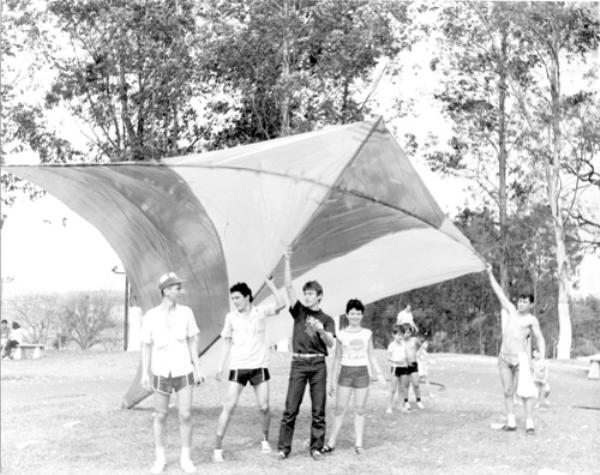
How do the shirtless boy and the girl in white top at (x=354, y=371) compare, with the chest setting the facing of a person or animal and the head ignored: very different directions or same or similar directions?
same or similar directions

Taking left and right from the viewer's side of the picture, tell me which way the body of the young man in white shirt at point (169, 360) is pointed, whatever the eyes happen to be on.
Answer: facing the viewer

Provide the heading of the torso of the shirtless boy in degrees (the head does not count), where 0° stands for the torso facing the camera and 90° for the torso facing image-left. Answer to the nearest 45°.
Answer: approximately 0°

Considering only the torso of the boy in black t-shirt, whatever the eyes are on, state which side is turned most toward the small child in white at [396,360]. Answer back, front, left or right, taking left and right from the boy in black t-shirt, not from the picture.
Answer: back

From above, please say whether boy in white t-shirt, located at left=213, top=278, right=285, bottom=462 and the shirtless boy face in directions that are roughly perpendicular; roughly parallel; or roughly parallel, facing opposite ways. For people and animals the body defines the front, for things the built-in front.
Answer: roughly parallel

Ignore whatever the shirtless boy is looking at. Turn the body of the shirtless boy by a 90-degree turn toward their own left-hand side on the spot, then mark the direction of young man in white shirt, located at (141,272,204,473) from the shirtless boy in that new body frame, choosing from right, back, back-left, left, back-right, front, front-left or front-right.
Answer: back-right

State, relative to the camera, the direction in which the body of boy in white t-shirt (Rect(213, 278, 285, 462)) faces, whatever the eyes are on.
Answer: toward the camera

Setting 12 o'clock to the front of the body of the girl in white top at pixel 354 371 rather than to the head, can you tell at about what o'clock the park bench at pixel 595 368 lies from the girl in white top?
The park bench is roughly at 7 o'clock from the girl in white top.

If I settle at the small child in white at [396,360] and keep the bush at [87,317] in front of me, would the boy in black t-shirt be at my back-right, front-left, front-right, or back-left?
back-left

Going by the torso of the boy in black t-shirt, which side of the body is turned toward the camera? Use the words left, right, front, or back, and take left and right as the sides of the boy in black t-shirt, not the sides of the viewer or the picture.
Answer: front

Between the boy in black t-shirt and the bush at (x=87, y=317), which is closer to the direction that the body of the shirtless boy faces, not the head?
the boy in black t-shirt

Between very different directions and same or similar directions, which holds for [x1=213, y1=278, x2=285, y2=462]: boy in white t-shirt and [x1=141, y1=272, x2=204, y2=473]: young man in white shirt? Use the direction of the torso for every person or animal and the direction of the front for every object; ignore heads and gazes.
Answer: same or similar directions
